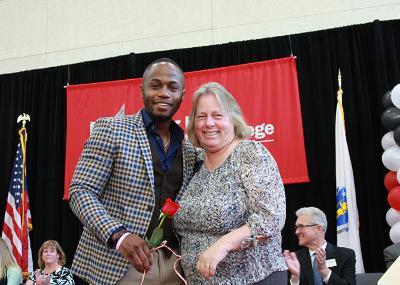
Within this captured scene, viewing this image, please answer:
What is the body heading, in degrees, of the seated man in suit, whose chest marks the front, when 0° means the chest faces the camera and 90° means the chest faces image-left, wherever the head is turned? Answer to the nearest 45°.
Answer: approximately 45°

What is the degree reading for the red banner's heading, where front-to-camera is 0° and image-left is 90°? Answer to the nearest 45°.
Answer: approximately 0°

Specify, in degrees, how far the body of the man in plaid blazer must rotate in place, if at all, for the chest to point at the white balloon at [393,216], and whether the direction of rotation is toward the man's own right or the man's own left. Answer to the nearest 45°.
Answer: approximately 90° to the man's own left

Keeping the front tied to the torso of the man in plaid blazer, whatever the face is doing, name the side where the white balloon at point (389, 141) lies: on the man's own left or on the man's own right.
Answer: on the man's own left

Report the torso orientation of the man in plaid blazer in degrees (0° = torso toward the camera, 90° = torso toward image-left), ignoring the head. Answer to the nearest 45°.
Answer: approximately 315°

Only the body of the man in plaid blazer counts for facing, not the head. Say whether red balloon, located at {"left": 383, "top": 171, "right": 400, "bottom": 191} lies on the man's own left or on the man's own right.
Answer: on the man's own left
